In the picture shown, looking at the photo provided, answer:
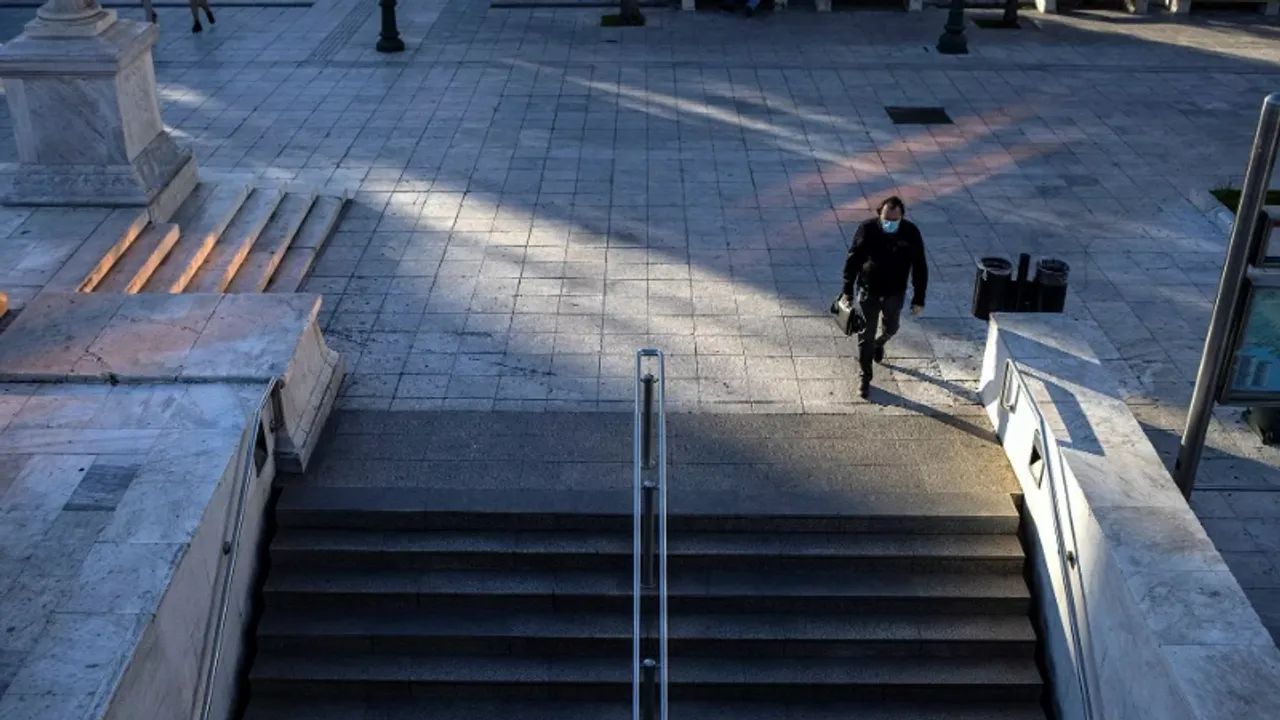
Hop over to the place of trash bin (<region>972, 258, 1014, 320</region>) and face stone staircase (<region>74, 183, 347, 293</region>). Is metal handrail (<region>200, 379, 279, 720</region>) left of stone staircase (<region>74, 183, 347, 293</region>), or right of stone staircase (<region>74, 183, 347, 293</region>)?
left

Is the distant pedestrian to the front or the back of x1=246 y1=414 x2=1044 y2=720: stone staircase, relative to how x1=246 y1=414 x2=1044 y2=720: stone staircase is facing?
to the back

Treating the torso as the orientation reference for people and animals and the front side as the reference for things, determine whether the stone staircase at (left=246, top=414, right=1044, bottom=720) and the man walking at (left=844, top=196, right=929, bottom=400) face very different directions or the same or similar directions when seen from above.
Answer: same or similar directions

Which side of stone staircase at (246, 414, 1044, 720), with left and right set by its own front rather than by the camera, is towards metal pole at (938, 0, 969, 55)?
back

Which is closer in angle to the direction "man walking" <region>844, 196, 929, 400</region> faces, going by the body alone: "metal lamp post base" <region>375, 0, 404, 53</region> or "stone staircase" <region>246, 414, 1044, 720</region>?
the stone staircase

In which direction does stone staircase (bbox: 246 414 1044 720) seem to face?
toward the camera

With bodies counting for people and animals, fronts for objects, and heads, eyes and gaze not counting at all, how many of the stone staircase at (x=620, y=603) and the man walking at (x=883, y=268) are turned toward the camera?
2

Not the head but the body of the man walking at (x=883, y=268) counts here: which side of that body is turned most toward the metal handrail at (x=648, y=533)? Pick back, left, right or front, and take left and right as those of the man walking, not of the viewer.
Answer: front

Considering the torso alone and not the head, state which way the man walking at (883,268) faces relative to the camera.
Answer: toward the camera

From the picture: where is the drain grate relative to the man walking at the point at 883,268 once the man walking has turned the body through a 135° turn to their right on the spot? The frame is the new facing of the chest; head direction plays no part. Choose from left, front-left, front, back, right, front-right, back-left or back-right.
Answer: front-right

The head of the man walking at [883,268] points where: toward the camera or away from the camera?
toward the camera
